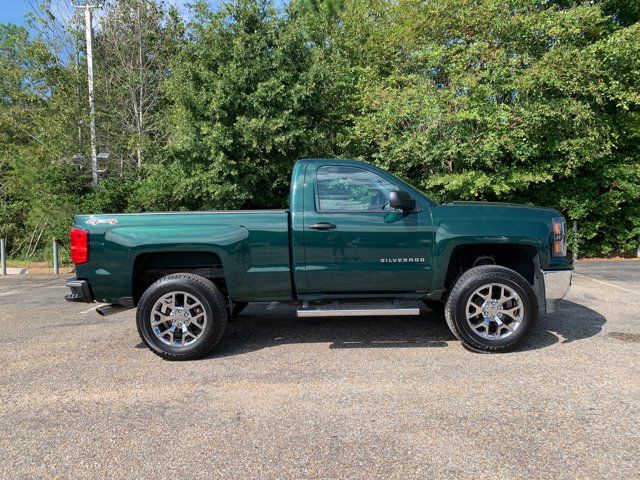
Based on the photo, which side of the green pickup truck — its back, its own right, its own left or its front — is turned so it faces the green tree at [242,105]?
left

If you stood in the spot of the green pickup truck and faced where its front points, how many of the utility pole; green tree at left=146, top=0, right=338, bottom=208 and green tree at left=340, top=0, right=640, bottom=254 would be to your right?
0

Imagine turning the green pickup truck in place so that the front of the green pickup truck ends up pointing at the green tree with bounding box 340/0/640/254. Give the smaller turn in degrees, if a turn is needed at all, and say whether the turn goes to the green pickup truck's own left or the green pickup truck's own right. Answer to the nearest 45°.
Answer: approximately 45° to the green pickup truck's own left

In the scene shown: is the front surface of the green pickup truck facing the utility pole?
no

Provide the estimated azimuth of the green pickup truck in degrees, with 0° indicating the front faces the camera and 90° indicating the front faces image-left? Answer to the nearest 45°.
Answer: approximately 270°

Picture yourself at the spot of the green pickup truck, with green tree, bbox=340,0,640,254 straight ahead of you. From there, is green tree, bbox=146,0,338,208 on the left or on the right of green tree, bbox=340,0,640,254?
left

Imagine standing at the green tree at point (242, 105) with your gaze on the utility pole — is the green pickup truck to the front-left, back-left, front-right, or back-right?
back-left

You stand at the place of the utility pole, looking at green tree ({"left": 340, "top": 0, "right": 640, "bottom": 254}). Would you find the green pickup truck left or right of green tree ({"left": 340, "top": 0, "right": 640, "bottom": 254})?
right

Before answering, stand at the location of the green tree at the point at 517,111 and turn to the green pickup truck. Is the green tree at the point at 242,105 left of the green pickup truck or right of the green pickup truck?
right
